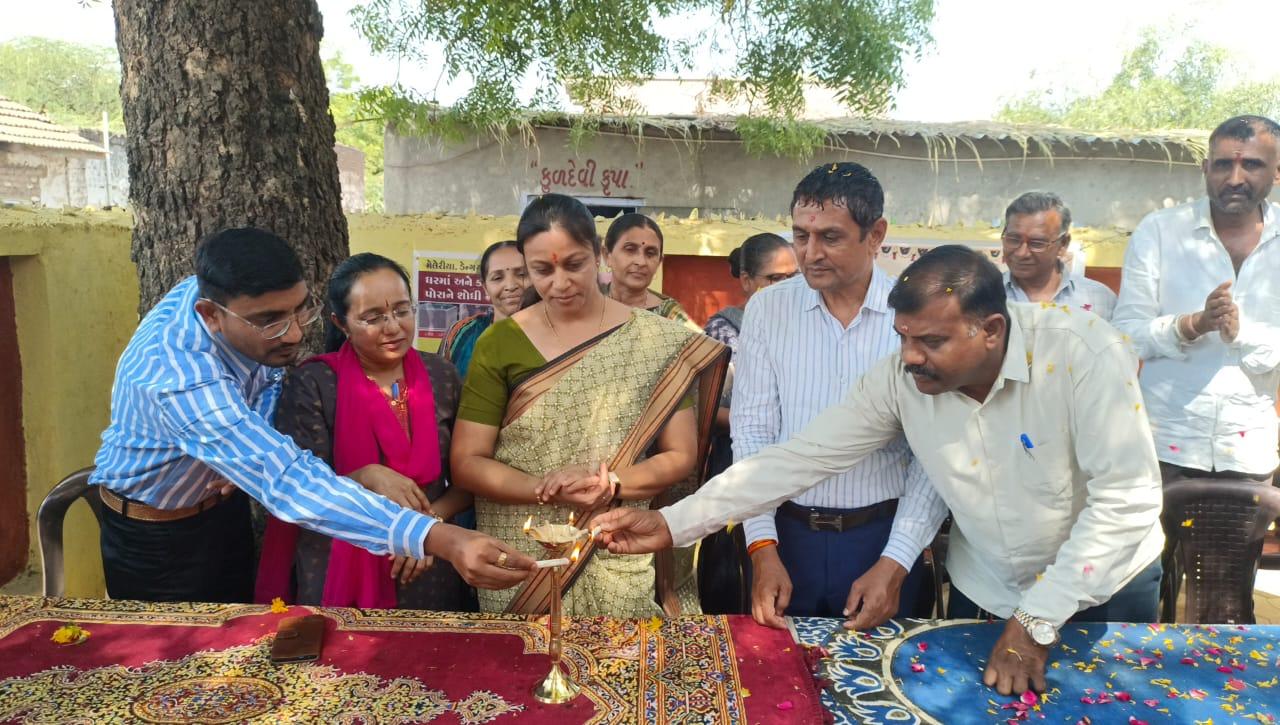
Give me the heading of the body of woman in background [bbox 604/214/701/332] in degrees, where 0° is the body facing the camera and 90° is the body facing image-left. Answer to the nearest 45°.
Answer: approximately 0°

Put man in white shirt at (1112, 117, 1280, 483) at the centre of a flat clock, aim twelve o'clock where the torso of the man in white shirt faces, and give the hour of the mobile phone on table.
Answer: The mobile phone on table is roughly at 1 o'clock from the man in white shirt.

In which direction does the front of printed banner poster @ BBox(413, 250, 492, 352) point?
toward the camera

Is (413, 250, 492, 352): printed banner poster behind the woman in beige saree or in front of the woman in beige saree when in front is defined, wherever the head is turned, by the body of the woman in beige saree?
behind

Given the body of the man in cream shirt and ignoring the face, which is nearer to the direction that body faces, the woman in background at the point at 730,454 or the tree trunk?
the tree trunk

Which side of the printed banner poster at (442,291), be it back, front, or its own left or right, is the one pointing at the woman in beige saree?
front

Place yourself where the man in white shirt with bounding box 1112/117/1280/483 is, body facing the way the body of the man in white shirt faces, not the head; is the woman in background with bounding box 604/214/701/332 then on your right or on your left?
on your right

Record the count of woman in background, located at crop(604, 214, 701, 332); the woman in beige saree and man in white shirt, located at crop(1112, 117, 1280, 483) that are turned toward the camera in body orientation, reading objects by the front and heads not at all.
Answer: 3

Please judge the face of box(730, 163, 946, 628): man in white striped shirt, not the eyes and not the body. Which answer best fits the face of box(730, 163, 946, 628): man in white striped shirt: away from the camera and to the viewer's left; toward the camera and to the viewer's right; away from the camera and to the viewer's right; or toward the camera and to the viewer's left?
toward the camera and to the viewer's left

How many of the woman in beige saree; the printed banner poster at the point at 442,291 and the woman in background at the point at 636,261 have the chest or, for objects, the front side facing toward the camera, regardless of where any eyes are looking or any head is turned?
3

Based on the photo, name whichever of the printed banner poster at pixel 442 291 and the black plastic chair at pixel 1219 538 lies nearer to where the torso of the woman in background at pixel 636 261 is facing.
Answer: the black plastic chair

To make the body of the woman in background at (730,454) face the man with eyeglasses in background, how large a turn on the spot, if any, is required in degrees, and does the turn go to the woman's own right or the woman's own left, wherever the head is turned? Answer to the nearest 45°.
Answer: approximately 45° to the woman's own left

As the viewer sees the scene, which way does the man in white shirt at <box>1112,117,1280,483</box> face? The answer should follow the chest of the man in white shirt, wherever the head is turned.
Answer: toward the camera
